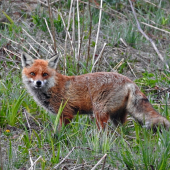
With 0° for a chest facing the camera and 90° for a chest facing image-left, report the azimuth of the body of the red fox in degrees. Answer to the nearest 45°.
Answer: approximately 90°
